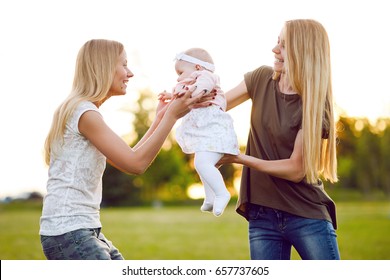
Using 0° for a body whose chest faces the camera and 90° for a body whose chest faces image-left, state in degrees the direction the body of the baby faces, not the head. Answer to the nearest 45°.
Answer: approximately 90°

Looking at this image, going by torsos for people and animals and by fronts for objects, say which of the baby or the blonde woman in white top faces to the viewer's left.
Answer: the baby

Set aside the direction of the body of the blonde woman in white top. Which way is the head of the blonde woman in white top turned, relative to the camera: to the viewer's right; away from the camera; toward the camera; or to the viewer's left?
to the viewer's right

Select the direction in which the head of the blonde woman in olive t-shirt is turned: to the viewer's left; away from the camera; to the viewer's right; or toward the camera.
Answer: to the viewer's left

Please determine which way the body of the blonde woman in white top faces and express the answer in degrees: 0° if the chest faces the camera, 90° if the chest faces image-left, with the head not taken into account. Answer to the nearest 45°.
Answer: approximately 270°
